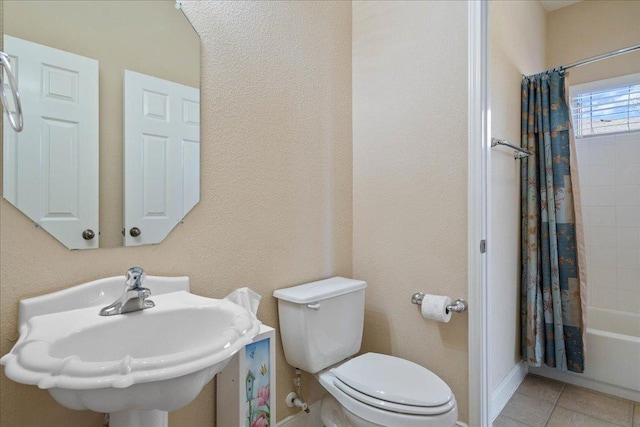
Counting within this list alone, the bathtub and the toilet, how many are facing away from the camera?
0

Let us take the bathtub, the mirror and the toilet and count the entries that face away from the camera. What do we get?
0

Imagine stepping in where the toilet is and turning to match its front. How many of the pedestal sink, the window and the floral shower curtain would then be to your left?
2

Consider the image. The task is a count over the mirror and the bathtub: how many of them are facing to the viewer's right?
0

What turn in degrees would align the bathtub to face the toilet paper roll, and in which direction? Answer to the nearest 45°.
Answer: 0° — it already faces it

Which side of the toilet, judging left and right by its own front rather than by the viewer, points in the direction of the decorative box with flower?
right

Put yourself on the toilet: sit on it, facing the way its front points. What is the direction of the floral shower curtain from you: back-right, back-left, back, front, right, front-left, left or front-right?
left

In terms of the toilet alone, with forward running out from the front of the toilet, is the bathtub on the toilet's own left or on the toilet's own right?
on the toilet's own left

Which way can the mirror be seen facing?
toward the camera

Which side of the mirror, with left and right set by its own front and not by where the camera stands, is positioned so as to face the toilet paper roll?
left

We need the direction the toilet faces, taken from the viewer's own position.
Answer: facing the viewer and to the right of the viewer

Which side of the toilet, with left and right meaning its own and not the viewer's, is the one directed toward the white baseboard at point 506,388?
left

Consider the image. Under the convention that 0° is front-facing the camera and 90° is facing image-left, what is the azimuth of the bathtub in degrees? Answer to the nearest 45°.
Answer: approximately 45°

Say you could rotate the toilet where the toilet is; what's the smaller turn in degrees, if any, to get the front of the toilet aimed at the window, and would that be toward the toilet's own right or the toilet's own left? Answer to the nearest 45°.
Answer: approximately 90° to the toilet's own left

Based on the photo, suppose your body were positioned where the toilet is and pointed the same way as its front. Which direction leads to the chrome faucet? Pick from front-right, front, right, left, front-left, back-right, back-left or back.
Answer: right

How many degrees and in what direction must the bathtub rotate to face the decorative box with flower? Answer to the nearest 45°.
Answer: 0° — it already faces it
